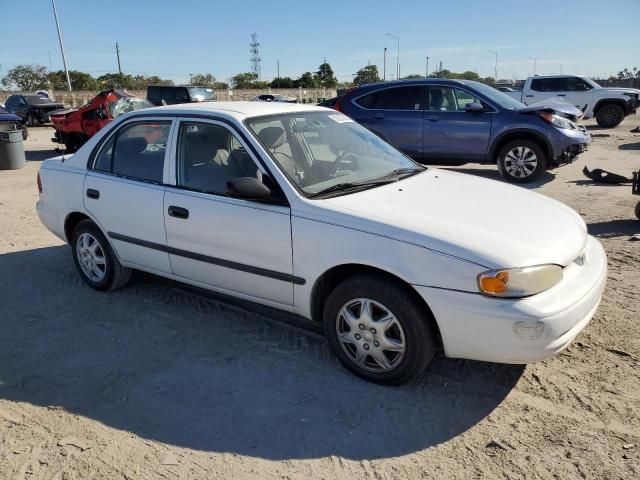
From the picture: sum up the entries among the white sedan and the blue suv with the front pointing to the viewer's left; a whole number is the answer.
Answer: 0

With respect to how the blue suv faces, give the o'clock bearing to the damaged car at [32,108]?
The damaged car is roughly at 7 o'clock from the blue suv.

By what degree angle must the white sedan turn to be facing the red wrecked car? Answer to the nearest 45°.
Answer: approximately 180°

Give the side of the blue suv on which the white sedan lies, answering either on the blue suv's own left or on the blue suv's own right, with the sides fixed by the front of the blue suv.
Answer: on the blue suv's own right

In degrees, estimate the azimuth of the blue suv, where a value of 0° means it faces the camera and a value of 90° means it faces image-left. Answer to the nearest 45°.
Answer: approximately 270°

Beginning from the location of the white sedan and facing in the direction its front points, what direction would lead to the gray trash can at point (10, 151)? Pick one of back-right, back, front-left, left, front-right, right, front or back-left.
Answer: back

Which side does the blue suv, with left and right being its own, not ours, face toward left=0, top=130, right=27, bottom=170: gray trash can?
back

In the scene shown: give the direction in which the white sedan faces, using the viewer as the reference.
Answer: facing the viewer and to the right of the viewer
